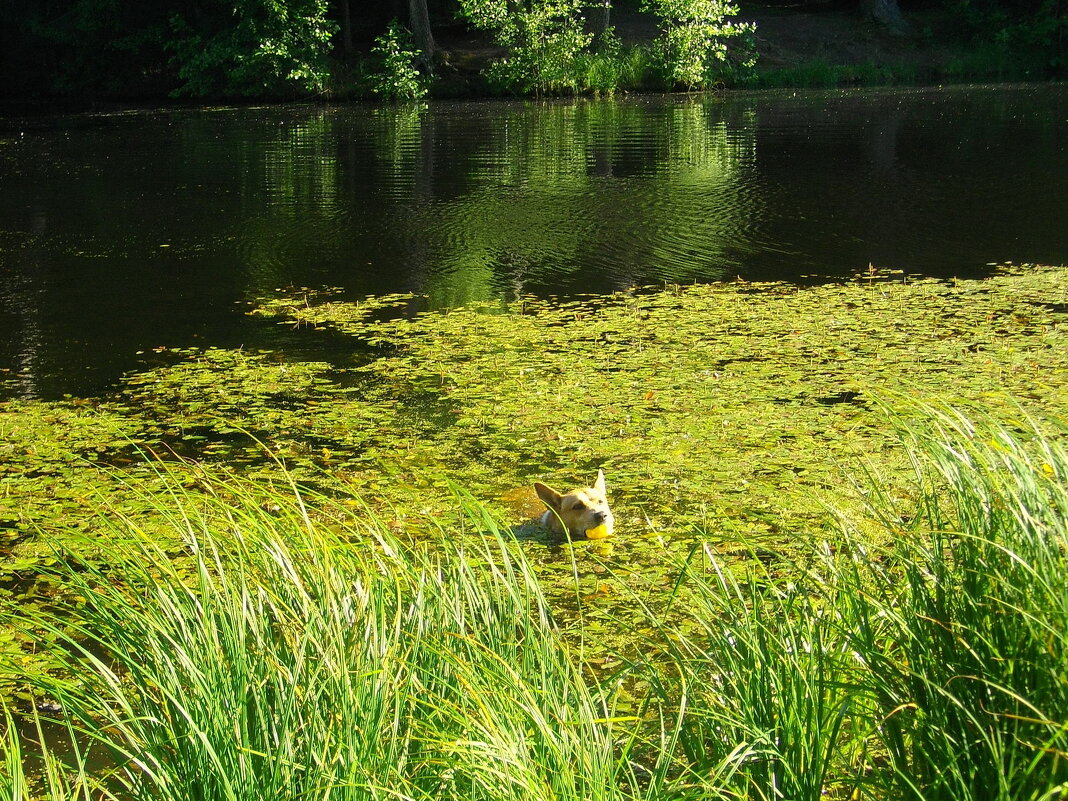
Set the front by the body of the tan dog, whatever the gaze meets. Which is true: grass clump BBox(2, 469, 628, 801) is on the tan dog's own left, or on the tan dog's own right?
on the tan dog's own right

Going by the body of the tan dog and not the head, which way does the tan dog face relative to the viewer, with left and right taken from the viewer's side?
facing the viewer and to the right of the viewer

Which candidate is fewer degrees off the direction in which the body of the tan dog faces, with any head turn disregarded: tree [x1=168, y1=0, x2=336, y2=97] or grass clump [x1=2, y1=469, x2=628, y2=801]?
the grass clump

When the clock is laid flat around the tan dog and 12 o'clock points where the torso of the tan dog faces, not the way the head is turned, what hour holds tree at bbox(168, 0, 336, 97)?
The tree is roughly at 7 o'clock from the tan dog.
